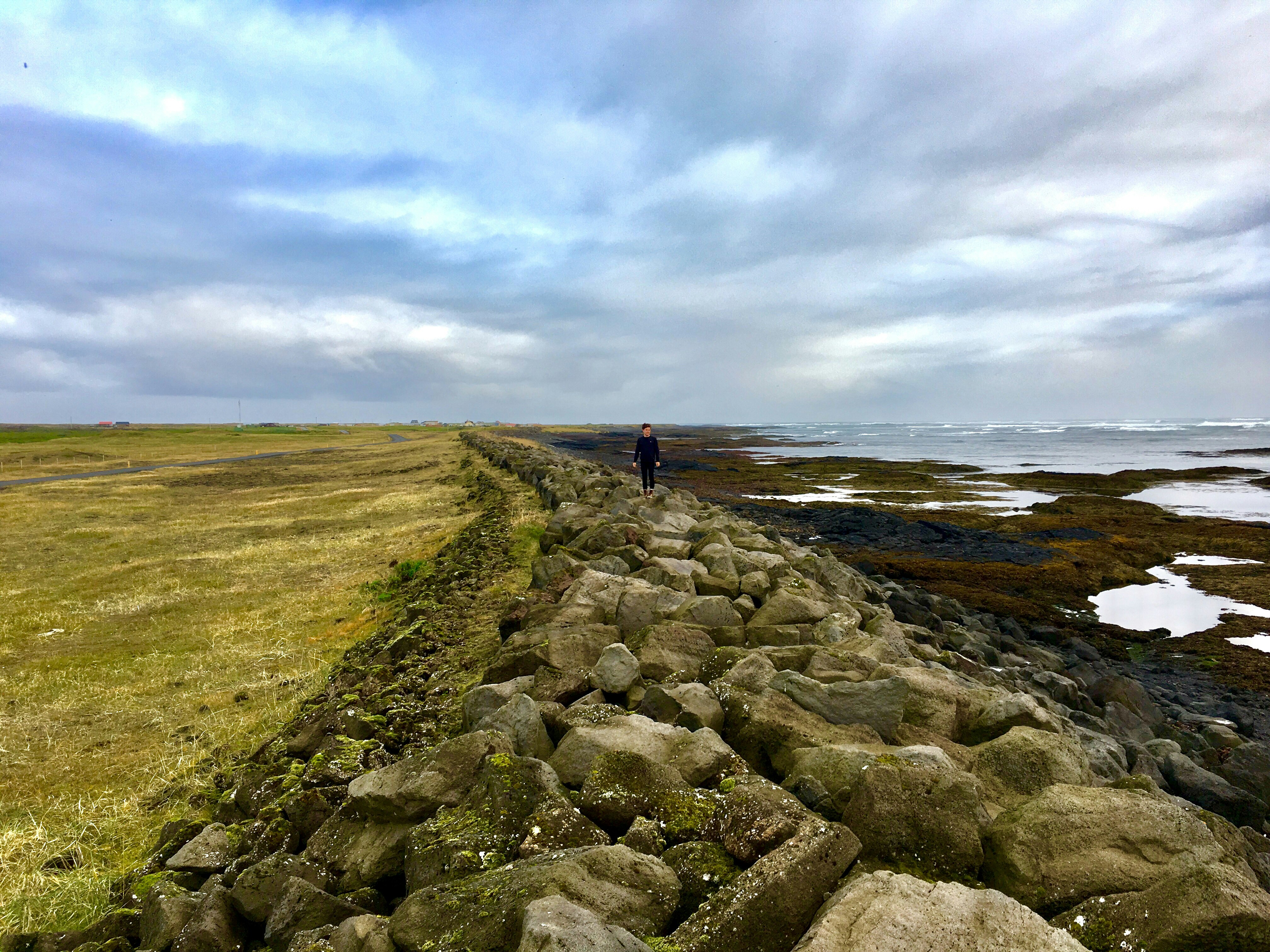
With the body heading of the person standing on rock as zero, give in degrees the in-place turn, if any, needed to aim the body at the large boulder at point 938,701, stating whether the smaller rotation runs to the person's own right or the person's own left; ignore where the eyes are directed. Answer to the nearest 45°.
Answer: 0° — they already face it

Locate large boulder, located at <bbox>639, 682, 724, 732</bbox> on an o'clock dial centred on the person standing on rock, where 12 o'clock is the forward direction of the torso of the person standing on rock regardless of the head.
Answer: The large boulder is roughly at 12 o'clock from the person standing on rock.

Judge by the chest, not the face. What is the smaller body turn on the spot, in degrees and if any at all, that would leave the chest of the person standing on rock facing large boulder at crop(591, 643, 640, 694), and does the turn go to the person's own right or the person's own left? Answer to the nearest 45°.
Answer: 0° — they already face it

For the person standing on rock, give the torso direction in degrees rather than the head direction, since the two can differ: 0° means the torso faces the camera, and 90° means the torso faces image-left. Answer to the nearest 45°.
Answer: approximately 0°

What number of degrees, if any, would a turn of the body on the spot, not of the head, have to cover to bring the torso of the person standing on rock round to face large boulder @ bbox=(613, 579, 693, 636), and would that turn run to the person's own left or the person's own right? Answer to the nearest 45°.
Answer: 0° — they already face it

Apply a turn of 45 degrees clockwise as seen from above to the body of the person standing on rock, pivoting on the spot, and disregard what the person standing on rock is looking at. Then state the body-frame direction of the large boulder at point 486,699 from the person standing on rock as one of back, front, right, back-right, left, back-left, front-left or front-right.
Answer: front-left

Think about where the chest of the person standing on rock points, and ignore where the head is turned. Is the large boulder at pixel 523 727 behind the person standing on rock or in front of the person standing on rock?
in front

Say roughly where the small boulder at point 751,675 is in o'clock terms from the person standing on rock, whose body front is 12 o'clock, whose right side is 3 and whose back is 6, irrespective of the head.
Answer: The small boulder is roughly at 12 o'clock from the person standing on rock.

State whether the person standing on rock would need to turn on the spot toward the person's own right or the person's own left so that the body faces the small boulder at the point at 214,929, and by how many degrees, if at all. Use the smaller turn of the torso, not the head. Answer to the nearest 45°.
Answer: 0° — they already face it

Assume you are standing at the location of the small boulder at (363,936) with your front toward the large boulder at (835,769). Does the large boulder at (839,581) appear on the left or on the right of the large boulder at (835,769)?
left

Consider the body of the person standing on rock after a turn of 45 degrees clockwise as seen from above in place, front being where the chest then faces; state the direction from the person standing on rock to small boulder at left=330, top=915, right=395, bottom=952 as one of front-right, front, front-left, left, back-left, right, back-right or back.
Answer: front-left

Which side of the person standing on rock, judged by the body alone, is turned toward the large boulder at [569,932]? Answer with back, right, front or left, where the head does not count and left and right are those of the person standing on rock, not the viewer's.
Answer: front

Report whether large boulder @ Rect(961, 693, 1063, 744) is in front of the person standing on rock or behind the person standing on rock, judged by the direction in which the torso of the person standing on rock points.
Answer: in front

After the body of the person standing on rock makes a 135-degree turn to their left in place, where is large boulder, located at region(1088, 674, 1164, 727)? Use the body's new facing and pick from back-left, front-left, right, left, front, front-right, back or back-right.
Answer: right
